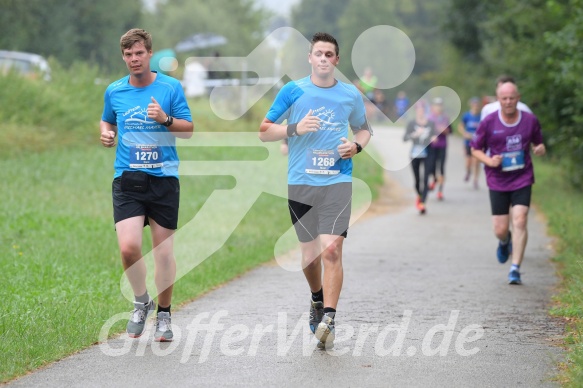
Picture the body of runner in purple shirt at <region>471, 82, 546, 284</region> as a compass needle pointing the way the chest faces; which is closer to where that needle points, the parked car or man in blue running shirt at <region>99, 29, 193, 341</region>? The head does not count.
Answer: the man in blue running shirt

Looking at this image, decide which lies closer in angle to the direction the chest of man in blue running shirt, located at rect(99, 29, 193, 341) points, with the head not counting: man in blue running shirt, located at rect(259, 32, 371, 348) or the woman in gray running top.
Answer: the man in blue running shirt

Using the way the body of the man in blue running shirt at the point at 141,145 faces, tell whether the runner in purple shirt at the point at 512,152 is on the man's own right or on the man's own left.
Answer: on the man's own left

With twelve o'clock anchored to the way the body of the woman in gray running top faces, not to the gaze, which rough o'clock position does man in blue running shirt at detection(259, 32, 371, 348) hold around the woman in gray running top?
The man in blue running shirt is roughly at 12 o'clock from the woman in gray running top.

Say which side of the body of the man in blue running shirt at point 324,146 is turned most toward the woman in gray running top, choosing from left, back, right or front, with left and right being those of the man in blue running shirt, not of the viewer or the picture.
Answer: back

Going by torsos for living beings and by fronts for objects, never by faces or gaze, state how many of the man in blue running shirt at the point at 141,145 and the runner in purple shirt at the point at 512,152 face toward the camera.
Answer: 2
